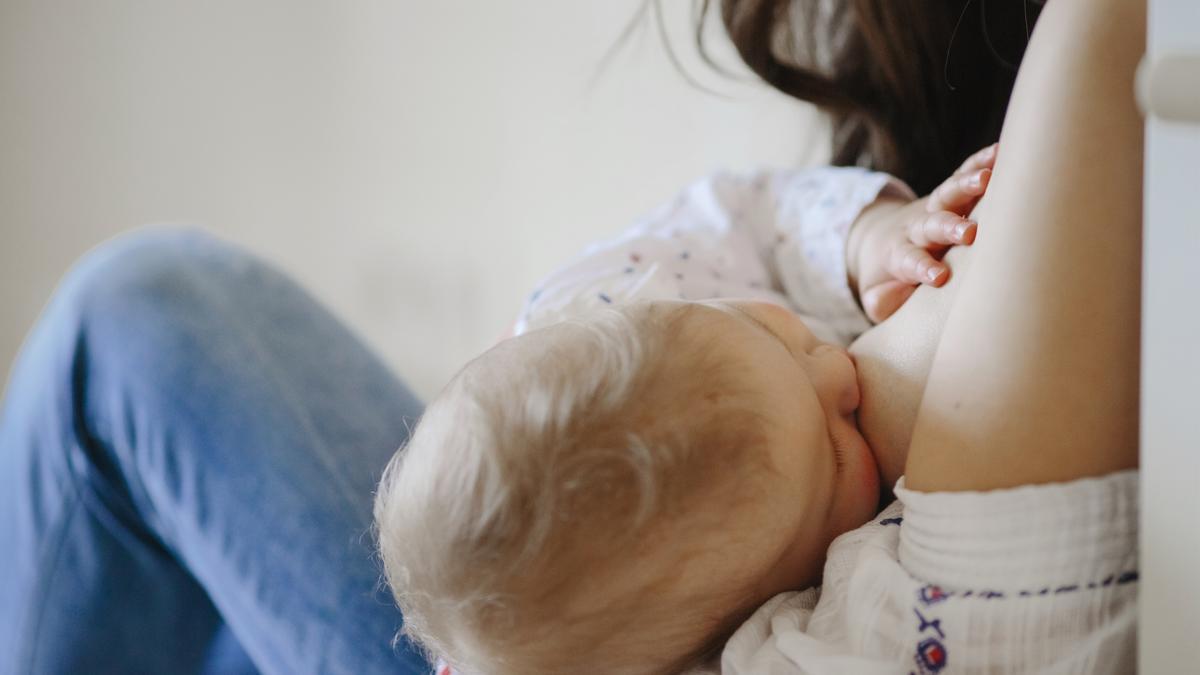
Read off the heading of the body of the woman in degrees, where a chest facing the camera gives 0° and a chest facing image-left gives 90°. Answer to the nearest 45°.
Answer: approximately 90°
